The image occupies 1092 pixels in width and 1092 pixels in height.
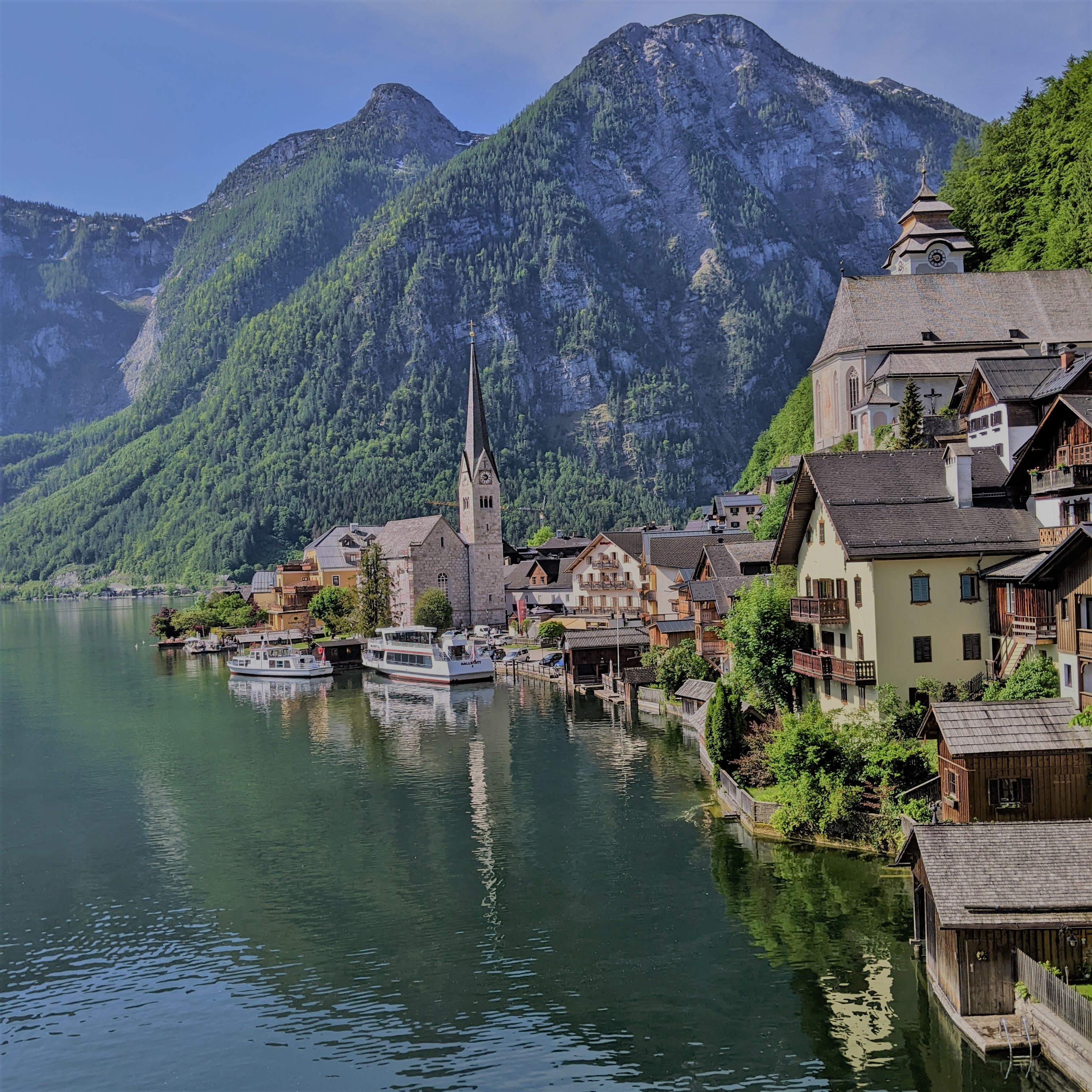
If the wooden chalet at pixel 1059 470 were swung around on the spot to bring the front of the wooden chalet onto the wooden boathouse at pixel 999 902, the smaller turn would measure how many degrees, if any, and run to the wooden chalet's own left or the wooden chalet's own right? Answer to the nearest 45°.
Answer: approximately 45° to the wooden chalet's own left

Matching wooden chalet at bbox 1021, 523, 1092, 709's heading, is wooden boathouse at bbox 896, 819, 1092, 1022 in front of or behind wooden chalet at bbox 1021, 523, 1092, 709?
in front

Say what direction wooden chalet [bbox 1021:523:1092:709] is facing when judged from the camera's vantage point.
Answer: facing the viewer and to the left of the viewer

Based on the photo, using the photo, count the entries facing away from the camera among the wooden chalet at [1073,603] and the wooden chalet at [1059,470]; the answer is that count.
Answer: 0

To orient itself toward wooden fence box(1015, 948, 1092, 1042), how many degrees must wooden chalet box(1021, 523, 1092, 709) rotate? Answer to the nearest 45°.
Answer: approximately 45° to its left

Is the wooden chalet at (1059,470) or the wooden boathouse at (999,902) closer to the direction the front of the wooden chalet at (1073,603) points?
the wooden boathouse

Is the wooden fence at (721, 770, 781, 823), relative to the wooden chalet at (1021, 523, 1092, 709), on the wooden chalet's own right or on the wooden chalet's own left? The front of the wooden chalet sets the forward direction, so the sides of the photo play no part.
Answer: on the wooden chalet's own right

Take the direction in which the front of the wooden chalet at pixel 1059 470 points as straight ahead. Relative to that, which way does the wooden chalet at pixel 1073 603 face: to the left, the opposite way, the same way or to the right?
the same way
